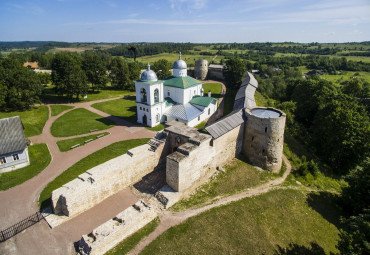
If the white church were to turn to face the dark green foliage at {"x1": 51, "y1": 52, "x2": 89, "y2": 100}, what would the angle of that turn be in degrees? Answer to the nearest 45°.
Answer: approximately 90° to its right

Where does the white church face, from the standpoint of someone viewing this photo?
facing the viewer and to the left of the viewer

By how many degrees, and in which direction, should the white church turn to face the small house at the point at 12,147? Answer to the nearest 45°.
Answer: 0° — it already faces it

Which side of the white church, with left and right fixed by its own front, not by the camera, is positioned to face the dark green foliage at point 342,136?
left

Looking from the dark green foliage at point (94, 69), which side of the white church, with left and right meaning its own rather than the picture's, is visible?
right

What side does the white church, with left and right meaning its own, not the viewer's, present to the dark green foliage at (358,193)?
left

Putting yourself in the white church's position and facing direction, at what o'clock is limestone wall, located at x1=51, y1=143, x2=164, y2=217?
The limestone wall is roughly at 11 o'clock from the white church.

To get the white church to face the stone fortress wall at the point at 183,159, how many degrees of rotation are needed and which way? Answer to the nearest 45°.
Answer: approximately 45° to its left

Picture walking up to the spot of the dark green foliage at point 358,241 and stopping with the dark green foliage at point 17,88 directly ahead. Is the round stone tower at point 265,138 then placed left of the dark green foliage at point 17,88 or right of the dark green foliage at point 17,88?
right

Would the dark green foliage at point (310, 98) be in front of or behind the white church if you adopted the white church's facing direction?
behind

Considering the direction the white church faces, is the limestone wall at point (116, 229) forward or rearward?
forward

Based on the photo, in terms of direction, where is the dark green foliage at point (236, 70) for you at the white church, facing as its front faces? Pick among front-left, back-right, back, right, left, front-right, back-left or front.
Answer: back

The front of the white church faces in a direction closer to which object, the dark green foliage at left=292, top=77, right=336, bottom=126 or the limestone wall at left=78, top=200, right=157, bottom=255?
the limestone wall
